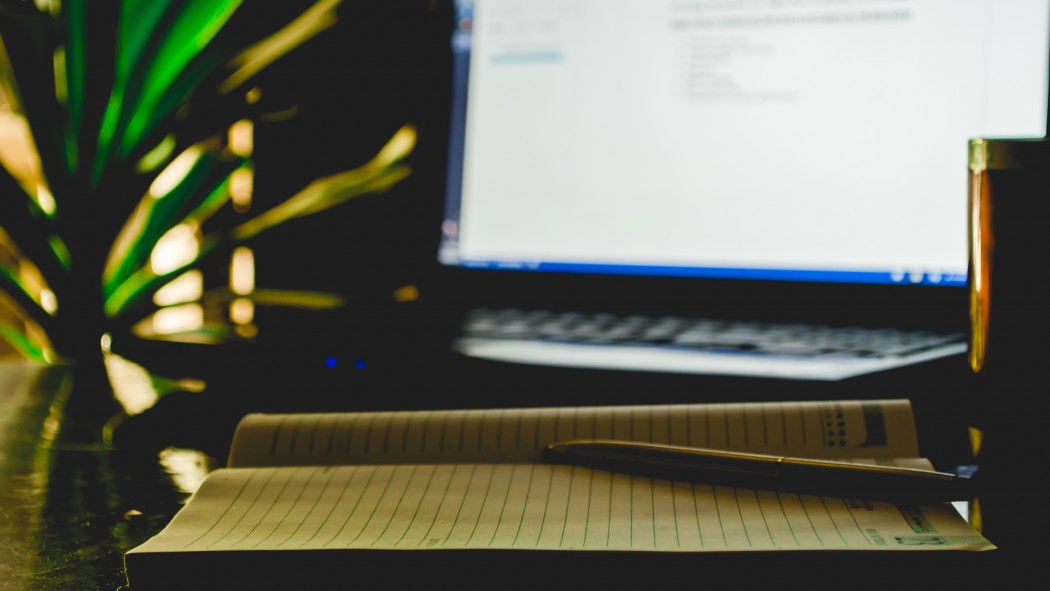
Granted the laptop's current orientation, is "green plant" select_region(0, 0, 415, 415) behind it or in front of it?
in front

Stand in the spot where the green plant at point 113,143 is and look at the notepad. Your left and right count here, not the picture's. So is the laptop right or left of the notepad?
left

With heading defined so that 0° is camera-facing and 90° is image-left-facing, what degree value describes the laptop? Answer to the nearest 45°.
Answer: approximately 45°
